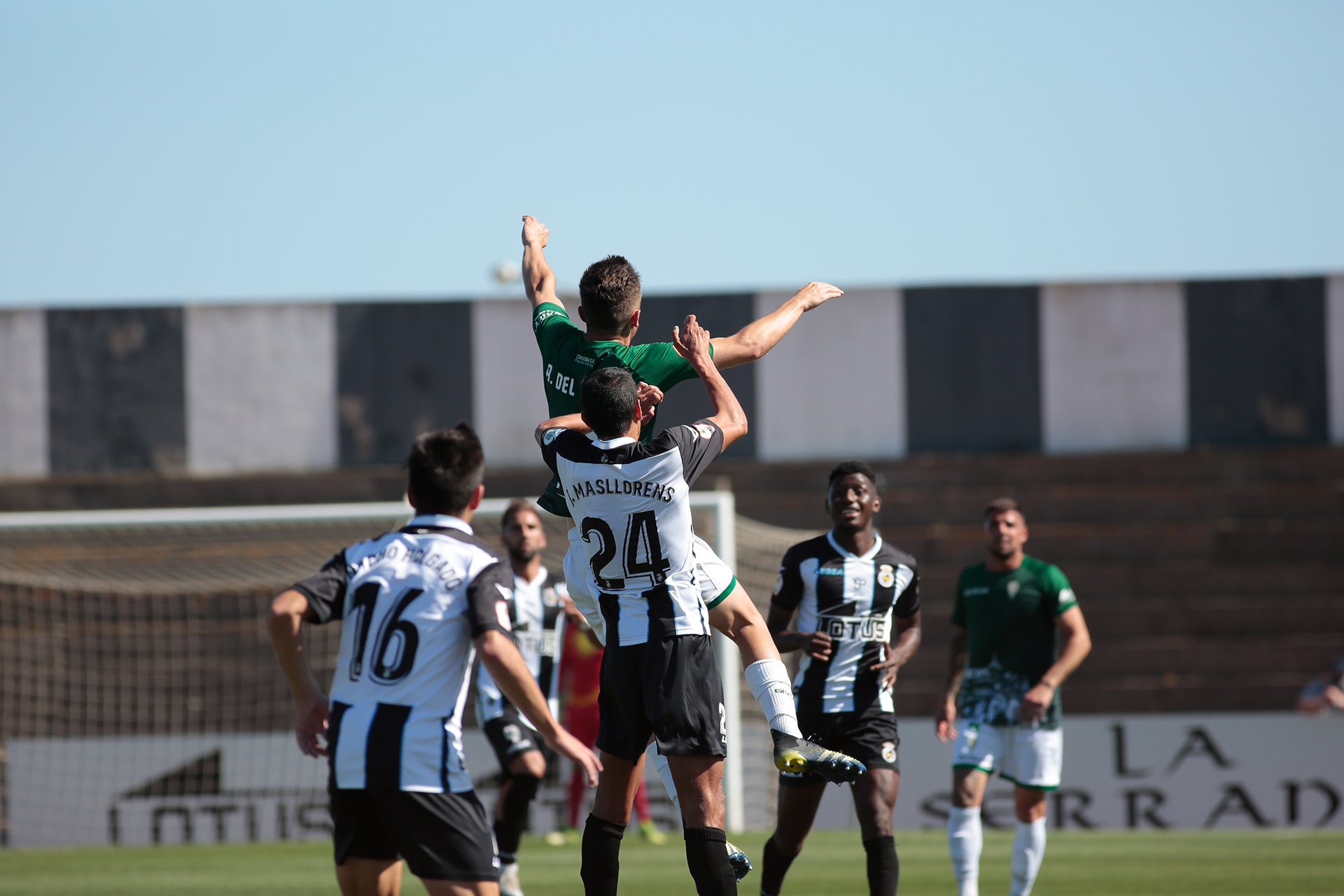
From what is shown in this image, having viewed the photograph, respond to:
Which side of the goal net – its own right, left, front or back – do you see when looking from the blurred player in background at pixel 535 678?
front

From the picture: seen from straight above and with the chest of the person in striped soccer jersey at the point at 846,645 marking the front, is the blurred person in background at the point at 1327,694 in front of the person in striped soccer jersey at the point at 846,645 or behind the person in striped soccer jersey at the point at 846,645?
behind

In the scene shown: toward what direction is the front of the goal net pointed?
toward the camera

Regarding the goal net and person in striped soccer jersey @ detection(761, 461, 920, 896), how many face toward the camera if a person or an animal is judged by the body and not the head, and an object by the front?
2

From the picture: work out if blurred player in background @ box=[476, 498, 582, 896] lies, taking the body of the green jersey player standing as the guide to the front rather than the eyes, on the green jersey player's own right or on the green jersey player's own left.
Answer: on the green jersey player's own right

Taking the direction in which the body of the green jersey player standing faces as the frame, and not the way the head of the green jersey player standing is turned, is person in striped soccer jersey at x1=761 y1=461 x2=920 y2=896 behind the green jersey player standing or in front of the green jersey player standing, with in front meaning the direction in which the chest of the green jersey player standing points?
in front

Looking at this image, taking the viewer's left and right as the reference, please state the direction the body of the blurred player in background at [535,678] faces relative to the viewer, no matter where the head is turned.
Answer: facing the viewer and to the right of the viewer

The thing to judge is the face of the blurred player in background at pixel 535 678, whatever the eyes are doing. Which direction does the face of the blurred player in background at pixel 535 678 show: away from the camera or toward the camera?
toward the camera

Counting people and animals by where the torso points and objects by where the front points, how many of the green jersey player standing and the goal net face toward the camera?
2

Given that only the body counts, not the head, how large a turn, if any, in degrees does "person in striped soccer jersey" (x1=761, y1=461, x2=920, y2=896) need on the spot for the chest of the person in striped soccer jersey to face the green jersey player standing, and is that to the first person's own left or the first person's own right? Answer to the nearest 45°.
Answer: approximately 135° to the first person's own left

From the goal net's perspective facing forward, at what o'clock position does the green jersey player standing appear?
The green jersey player standing is roughly at 11 o'clock from the goal net.

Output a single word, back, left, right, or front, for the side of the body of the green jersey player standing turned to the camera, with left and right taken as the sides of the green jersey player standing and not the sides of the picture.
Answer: front

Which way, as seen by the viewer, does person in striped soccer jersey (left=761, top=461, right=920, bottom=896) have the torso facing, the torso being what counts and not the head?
toward the camera
